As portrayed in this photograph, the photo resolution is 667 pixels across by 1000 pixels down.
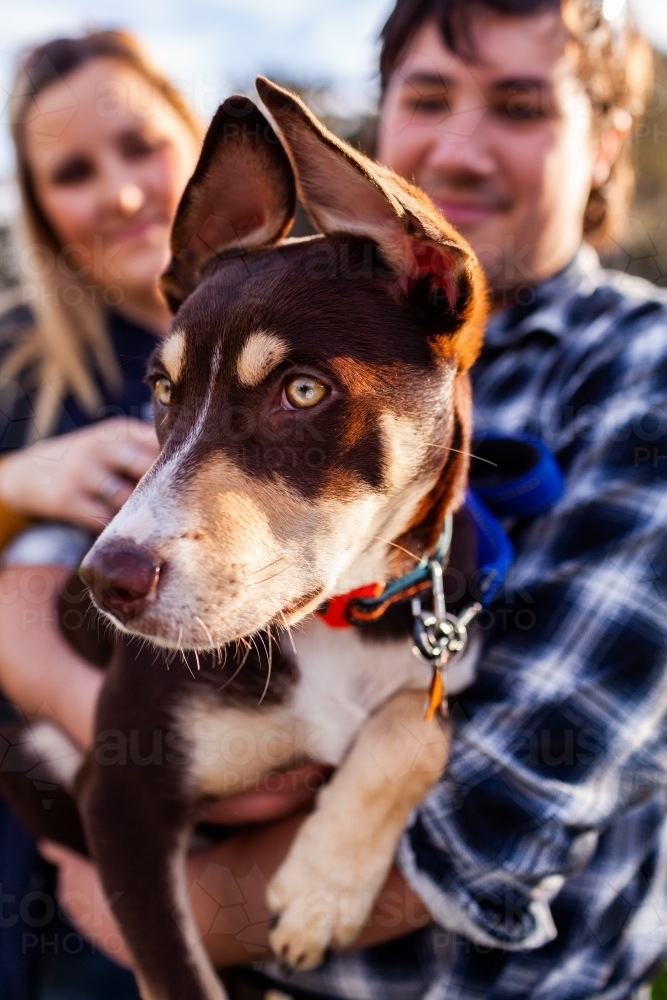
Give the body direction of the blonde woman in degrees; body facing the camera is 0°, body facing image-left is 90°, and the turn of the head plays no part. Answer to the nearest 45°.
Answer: approximately 315°

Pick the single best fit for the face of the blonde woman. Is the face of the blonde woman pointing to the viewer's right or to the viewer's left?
to the viewer's right

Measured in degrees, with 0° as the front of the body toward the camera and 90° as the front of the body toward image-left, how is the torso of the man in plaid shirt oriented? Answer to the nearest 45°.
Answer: approximately 45°
